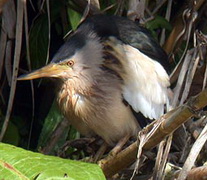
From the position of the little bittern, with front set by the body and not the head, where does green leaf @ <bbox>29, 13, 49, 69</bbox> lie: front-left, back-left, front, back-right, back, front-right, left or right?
right

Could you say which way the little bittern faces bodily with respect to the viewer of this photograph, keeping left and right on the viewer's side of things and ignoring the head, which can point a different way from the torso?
facing the viewer and to the left of the viewer

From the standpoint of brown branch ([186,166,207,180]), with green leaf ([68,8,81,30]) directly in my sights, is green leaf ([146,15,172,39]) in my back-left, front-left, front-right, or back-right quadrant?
front-right

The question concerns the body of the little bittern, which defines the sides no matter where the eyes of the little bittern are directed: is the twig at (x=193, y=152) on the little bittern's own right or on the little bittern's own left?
on the little bittern's own left

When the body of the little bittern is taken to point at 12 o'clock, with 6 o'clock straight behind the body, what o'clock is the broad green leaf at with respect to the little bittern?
The broad green leaf is roughly at 11 o'clock from the little bittern.
